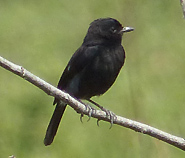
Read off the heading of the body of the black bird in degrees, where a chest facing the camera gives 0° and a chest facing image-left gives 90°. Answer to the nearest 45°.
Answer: approximately 315°
